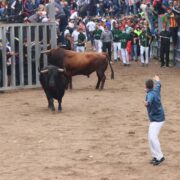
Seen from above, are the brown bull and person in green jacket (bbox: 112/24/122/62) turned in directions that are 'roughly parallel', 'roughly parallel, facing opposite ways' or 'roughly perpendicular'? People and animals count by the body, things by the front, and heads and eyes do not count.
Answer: roughly perpendicular

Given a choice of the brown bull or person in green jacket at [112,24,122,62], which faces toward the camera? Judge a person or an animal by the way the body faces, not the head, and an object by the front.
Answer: the person in green jacket

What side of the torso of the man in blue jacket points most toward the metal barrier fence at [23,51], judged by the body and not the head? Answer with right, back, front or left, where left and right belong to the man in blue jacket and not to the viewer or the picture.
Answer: front

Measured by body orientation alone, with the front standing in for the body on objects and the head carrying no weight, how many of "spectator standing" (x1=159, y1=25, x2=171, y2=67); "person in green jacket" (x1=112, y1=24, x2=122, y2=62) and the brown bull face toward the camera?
2

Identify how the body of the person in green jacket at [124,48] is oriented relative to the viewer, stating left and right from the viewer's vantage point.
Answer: facing the viewer and to the left of the viewer

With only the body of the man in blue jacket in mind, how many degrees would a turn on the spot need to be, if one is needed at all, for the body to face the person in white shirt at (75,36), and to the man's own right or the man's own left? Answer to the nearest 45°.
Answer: approximately 45° to the man's own right

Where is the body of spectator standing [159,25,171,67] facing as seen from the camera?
toward the camera

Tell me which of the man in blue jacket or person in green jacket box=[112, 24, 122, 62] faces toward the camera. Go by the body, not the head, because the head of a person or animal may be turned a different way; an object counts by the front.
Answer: the person in green jacket

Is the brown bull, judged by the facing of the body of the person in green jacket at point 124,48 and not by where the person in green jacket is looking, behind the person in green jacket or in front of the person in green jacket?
in front

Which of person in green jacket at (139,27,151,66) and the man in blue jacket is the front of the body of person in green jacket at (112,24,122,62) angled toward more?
the man in blue jacket

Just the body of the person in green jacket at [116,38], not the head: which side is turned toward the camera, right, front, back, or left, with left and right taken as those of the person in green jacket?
front

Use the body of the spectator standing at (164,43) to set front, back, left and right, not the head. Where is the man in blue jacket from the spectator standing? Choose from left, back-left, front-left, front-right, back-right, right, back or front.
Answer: front

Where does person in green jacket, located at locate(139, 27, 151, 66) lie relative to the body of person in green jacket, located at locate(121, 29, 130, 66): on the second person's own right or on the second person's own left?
on the second person's own left

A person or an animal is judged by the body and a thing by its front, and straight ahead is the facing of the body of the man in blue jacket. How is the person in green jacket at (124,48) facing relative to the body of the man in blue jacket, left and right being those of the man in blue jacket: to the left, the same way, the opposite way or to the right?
to the left
